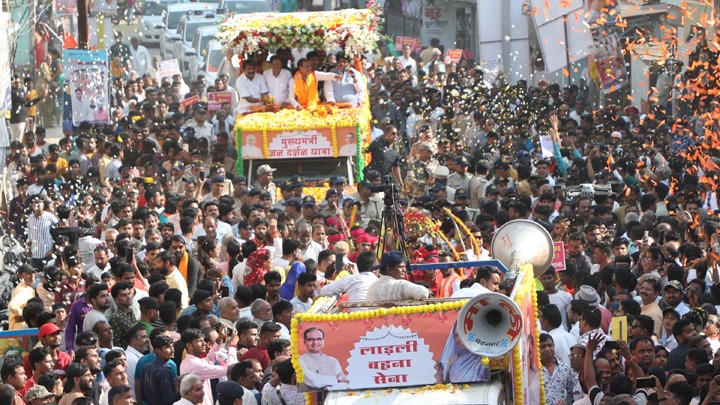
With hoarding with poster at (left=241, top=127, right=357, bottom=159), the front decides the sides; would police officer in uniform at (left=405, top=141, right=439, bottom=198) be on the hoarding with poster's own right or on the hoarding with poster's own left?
on the hoarding with poster's own left

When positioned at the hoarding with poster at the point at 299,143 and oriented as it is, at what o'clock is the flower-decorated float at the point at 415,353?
The flower-decorated float is roughly at 12 o'clock from the hoarding with poster.

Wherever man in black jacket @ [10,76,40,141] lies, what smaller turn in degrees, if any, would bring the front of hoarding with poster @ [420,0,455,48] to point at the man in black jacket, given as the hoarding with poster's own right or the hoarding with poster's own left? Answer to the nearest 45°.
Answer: approximately 45° to the hoarding with poster's own right
